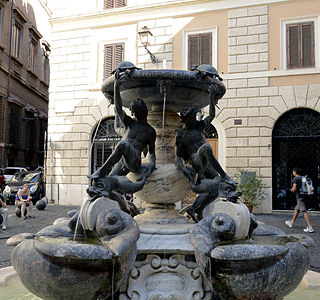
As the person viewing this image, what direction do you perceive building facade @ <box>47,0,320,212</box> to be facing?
facing the viewer

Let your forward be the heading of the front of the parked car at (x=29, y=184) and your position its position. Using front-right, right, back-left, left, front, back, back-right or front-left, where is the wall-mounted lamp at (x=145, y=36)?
left

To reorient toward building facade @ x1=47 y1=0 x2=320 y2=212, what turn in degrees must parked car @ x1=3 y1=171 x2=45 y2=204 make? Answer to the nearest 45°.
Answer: approximately 90° to its left

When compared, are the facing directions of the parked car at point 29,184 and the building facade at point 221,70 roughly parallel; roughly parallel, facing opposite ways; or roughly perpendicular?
roughly parallel

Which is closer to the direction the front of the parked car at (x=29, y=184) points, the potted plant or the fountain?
the fountain

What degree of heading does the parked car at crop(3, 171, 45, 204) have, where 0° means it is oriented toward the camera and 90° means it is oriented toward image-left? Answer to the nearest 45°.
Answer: approximately 45°

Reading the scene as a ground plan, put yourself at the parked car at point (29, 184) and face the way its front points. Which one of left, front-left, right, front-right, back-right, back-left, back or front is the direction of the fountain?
front-left

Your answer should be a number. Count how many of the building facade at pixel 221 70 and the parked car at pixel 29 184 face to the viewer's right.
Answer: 0

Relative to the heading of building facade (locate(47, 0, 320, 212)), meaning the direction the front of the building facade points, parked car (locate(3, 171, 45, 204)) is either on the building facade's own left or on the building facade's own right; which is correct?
on the building facade's own right

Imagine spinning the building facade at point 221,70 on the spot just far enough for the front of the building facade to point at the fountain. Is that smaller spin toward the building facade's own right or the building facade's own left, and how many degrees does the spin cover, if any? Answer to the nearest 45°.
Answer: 0° — it already faces it
